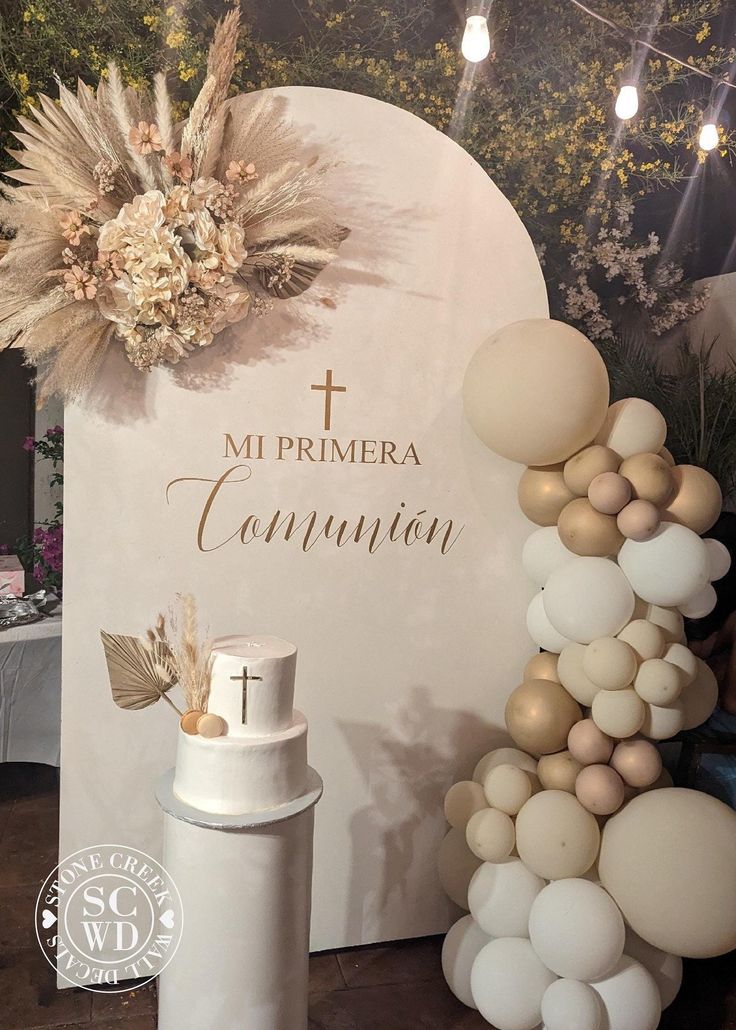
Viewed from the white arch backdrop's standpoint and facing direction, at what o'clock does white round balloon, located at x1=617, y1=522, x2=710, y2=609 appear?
The white round balloon is roughly at 10 o'clock from the white arch backdrop.

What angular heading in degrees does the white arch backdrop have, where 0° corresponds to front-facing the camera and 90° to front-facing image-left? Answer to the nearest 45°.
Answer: approximately 0°

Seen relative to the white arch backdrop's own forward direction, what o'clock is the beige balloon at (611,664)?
The beige balloon is roughly at 10 o'clock from the white arch backdrop.

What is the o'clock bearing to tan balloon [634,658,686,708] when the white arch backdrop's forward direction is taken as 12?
The tan balloon is roughly at 10 o'clock from the white arch backdrop.

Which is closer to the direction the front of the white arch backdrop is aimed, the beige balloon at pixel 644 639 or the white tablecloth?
the beige balloon
